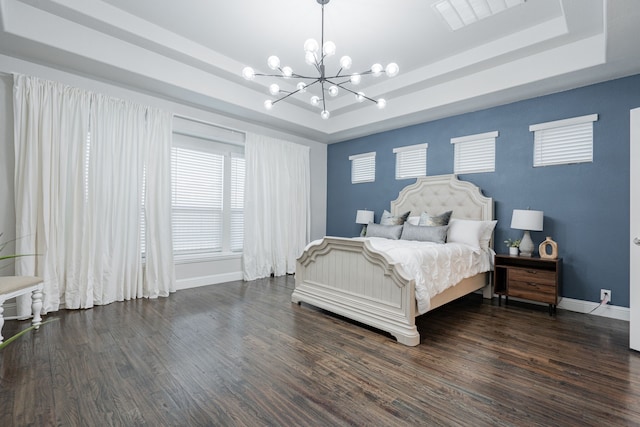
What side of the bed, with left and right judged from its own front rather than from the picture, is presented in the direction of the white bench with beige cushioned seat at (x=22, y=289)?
front

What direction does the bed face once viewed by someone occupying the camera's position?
facing the viewer and to the left of the viewer

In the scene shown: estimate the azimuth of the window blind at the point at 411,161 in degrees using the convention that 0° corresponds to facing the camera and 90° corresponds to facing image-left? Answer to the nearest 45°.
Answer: approximately 45°

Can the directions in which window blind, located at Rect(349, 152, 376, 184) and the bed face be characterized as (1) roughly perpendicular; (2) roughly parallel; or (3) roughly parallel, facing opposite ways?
roughly parallel

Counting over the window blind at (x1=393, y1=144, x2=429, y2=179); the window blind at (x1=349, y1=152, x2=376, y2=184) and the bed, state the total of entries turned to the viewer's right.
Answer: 0

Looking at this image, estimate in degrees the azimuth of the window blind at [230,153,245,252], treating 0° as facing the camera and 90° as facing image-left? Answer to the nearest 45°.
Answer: approximately 315°

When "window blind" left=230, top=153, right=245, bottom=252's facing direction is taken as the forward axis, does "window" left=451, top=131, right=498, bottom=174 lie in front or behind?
in front

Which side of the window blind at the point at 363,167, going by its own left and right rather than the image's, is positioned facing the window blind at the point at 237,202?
front

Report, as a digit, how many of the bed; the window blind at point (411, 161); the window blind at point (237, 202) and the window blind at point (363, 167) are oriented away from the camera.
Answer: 0

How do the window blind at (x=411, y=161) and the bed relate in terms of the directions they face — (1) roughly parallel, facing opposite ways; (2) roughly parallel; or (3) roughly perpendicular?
roughly parallel

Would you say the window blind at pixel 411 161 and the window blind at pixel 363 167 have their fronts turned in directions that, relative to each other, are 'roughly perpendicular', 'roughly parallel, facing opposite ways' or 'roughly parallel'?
roughly parallel

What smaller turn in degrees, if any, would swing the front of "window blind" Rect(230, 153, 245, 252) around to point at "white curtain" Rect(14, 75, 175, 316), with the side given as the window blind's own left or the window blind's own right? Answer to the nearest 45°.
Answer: approximately 90° to the window blind's own right

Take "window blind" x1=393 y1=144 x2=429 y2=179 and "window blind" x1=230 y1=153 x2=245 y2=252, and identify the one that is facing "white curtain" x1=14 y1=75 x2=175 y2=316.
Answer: "window blind" x1=393 y1=144 x2=429 y2=179
